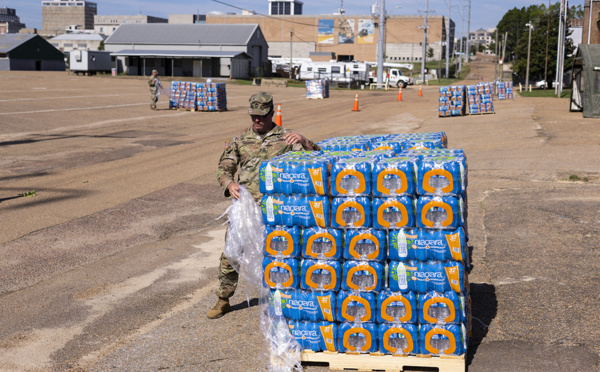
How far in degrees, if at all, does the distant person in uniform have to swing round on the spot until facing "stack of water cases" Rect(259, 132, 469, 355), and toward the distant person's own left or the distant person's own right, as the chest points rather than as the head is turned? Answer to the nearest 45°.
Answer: approximately 90° to the distant person's own right

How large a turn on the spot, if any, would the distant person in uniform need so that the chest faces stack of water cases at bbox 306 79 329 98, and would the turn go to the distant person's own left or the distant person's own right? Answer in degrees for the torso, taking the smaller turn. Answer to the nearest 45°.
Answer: approximately 45° to the distant person's own left

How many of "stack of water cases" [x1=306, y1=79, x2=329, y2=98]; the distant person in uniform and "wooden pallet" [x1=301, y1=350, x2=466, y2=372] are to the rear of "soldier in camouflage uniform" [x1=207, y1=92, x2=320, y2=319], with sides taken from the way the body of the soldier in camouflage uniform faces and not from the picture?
2

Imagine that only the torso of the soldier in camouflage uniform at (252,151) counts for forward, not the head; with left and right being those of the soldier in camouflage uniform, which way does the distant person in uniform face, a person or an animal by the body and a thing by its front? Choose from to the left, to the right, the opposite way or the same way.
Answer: to the left

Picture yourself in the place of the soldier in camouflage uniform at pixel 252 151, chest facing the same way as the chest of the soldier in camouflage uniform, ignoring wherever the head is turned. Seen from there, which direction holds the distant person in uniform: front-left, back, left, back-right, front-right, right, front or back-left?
back

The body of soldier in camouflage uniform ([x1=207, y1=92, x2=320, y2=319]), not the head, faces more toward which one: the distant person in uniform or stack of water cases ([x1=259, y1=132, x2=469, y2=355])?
the stack of water cases

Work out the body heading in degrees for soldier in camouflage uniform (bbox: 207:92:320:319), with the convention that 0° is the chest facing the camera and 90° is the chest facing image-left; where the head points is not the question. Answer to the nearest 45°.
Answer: approximately 0°

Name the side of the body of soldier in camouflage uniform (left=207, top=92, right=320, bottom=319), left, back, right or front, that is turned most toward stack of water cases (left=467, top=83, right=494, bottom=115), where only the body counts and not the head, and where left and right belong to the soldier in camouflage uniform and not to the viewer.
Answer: back

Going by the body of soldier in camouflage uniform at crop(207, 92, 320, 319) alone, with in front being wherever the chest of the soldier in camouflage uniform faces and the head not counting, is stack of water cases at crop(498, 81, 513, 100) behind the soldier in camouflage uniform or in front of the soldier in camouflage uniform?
behind

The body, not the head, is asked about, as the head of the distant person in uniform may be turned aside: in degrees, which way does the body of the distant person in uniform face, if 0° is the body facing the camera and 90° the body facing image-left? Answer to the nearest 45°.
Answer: approximately 270°
